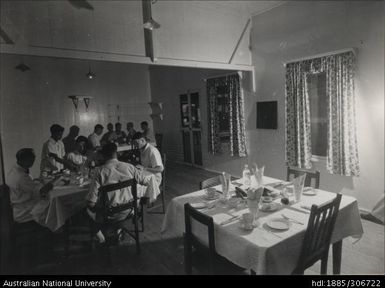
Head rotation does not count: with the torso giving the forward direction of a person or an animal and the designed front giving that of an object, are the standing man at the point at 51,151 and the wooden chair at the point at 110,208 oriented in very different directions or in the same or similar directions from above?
very different directions

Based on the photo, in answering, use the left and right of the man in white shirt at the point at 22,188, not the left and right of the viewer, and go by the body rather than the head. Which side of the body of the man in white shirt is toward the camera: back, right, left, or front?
right

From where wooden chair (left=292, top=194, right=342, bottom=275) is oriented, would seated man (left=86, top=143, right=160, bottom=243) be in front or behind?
in front

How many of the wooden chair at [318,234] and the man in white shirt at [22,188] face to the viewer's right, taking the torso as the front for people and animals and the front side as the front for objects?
1

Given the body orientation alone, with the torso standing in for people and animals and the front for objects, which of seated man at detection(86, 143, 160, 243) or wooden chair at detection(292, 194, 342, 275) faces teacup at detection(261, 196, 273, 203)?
the wooden chair

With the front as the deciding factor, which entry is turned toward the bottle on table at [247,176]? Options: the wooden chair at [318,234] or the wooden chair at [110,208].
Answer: the wooden chair at [318,234]

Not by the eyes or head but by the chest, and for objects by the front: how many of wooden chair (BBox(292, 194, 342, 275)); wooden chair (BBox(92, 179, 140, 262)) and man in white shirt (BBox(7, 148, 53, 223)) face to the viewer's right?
1

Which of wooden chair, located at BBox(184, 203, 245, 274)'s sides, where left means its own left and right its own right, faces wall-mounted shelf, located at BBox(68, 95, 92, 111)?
left

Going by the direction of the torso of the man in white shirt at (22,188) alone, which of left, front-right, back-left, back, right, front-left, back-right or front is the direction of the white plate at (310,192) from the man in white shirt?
front-right

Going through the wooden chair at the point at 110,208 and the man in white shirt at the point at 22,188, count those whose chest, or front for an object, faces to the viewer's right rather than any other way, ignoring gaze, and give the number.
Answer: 1

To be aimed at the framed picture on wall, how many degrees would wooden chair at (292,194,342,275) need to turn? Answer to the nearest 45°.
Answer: approximately 45° to its right

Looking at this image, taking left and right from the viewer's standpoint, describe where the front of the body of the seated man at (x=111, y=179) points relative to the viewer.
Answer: facing away from the viewer and to the left of the viewer

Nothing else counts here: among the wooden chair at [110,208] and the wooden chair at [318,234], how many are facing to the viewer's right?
0

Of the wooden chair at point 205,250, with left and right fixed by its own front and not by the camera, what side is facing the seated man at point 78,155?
left

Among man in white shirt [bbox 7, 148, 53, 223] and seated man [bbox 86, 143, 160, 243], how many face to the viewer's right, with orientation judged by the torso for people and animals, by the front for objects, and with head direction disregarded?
1
